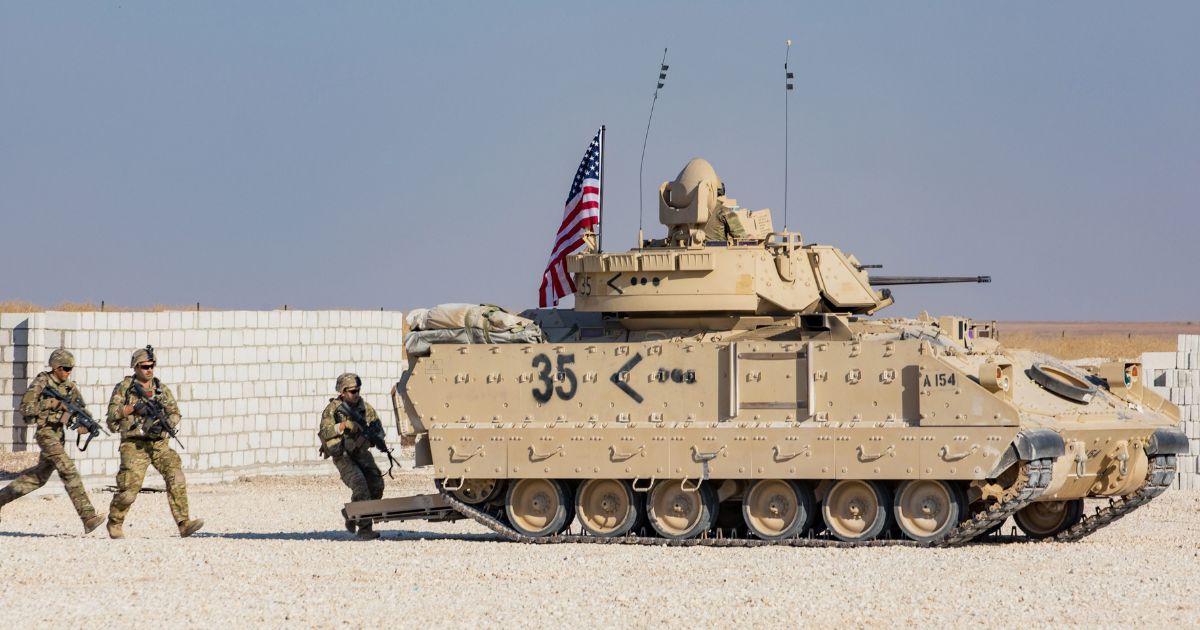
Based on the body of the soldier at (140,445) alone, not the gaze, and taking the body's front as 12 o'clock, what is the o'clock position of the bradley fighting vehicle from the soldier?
The bradley fighting vehicle is roughly at 11 o'clock from the soldier.

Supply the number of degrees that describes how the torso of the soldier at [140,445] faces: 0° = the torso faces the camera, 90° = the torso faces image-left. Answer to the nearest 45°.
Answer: approximately 315°

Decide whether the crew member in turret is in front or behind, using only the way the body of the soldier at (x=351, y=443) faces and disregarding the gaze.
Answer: in front

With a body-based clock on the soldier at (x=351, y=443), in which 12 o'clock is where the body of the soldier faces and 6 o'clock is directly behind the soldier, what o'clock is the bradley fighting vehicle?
The bradley fighting vehicle is roughly at 11 o'clock from the soldier.

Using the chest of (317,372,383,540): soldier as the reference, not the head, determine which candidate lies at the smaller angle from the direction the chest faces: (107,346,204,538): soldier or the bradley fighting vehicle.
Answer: the bradley fighting vehicle

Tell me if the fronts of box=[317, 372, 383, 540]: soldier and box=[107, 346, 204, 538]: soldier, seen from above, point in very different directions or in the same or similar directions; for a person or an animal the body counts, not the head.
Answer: same or similar directions

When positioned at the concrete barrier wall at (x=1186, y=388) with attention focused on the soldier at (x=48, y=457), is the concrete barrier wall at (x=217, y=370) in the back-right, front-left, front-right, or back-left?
front-right

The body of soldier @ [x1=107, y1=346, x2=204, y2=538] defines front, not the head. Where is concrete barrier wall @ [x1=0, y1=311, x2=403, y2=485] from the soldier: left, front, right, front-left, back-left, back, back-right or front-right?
back-left
